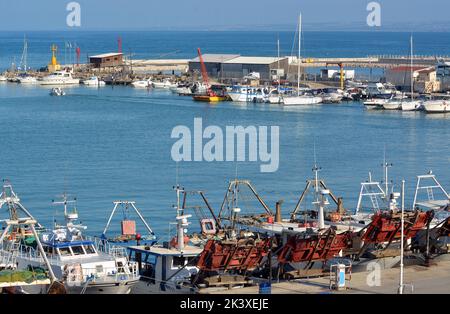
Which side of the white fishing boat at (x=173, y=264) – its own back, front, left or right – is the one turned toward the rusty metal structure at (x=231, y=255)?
back

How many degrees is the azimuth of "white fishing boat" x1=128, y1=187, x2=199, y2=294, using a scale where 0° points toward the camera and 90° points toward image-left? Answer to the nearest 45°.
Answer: approximately 135°
